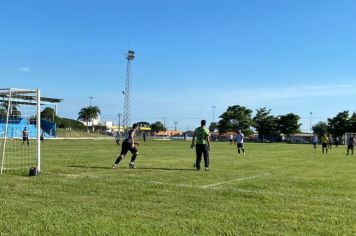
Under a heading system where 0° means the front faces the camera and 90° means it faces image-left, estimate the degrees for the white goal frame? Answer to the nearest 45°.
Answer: approximately 270°

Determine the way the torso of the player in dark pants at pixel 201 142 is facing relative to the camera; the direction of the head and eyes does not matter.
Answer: away from the camera

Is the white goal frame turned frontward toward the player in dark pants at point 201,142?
yes

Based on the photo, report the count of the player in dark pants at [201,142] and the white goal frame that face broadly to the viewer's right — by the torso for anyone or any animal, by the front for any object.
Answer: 1

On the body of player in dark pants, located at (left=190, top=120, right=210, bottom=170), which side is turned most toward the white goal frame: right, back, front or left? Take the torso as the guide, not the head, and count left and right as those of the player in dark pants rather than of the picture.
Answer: left
